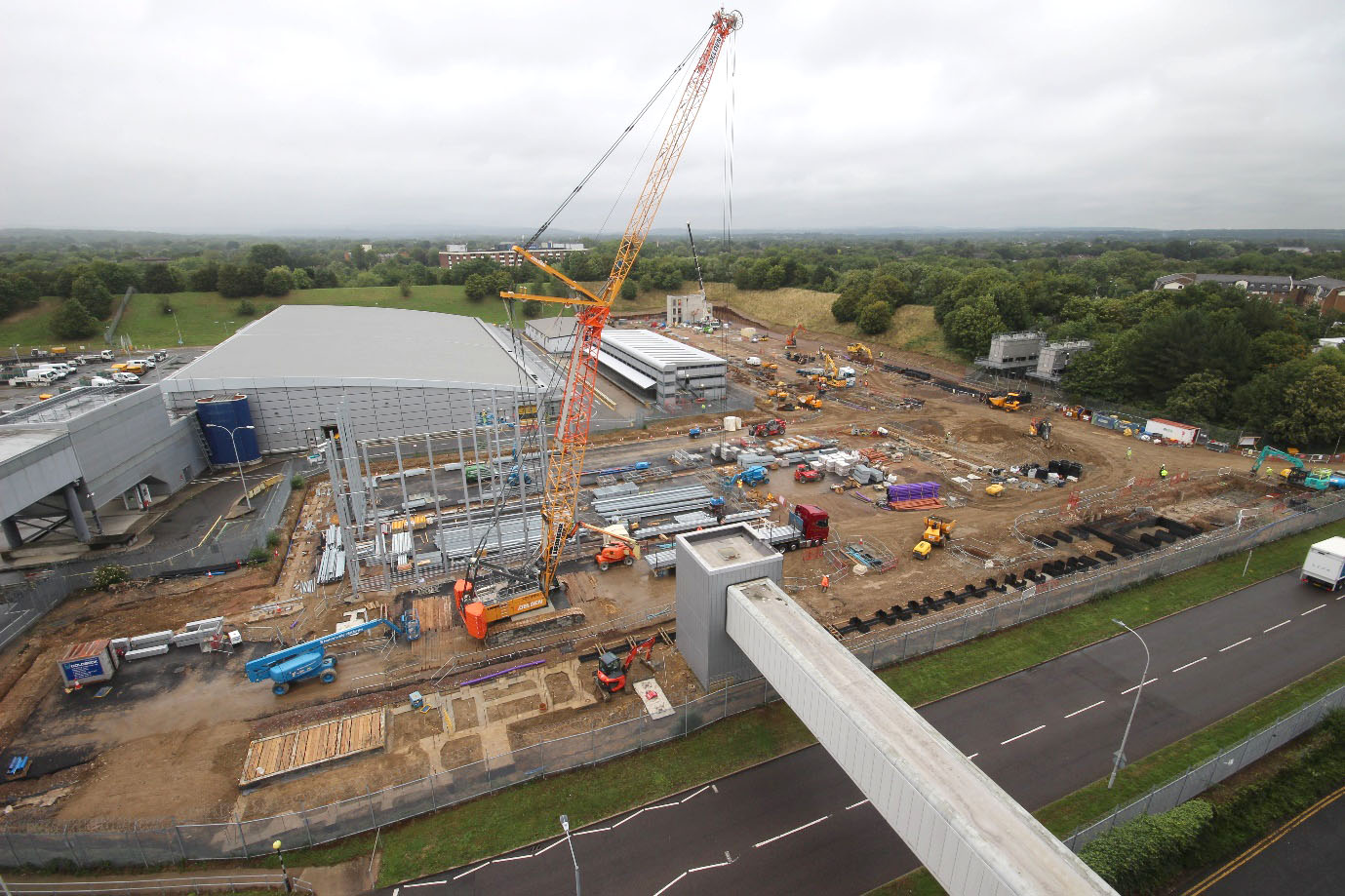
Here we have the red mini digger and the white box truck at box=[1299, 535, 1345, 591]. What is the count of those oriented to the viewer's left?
0

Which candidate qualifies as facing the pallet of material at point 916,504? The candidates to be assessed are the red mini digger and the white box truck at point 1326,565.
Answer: the red mini digger

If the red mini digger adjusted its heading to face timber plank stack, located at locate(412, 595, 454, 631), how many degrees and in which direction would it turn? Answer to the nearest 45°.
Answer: approximately 90° to its left

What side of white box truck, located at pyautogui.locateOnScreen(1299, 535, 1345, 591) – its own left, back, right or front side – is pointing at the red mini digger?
back

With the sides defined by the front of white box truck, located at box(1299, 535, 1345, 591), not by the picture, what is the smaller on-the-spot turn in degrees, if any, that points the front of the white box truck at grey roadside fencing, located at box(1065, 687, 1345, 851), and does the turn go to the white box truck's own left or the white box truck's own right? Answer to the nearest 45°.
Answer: approximately 135° to the white box truck's own right

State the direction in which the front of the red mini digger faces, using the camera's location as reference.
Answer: facing away from the viewer and to the right of the viewer

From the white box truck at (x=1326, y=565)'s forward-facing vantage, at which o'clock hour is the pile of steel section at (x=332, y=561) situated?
The pile of steel section is roughly at 6 o'clock from the white box truck.

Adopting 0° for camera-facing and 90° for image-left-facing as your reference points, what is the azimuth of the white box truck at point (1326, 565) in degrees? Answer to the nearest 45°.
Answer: approximately 225°
